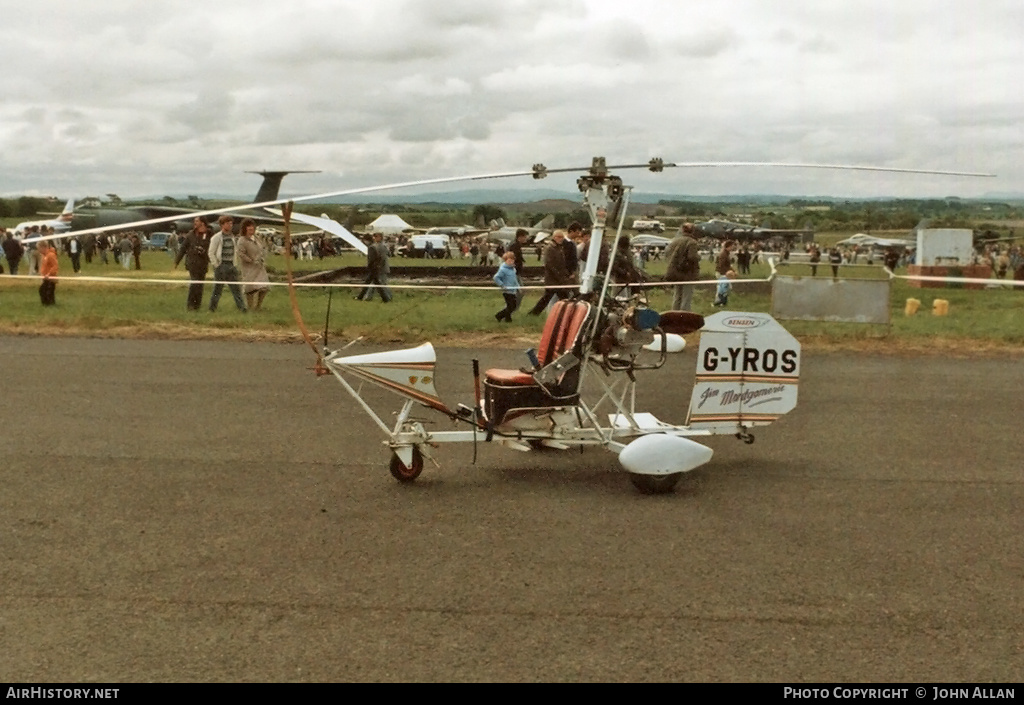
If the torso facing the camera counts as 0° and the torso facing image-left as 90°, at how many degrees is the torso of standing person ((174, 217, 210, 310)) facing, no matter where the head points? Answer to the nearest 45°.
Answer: approximately 0°

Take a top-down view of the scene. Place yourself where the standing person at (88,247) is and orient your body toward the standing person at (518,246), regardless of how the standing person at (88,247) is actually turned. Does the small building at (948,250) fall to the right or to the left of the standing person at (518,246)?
left

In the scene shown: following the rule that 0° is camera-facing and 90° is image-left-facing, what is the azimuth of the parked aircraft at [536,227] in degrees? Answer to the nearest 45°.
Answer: approximately 90°

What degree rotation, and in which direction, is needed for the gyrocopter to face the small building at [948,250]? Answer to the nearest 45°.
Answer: approximately 135° to its right

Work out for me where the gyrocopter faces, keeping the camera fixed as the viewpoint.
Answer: facing to the left of the viewer

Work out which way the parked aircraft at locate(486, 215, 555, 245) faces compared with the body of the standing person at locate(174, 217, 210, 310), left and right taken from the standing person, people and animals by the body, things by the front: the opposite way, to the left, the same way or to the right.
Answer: to the right
